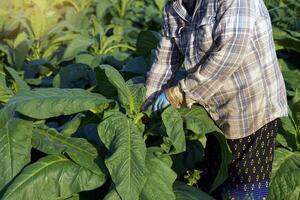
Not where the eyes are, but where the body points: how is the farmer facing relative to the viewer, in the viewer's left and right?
facing the viewer and to the left of the viewer
